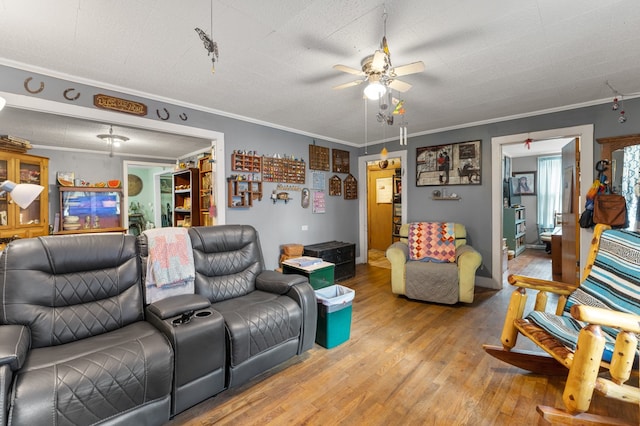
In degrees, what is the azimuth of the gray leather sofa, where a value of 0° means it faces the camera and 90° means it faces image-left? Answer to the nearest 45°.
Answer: approximately 315°

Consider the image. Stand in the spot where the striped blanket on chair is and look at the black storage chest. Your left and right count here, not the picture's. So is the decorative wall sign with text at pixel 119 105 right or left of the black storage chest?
left

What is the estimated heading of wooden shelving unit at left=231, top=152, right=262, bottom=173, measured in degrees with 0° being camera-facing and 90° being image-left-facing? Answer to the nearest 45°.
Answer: approximately 315°

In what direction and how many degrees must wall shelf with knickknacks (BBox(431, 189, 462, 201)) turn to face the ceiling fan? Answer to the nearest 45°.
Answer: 0° — it already faces it

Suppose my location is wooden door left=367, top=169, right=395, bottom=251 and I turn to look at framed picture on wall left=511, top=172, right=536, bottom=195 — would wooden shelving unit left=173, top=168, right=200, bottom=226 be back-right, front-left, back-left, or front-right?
back-right
